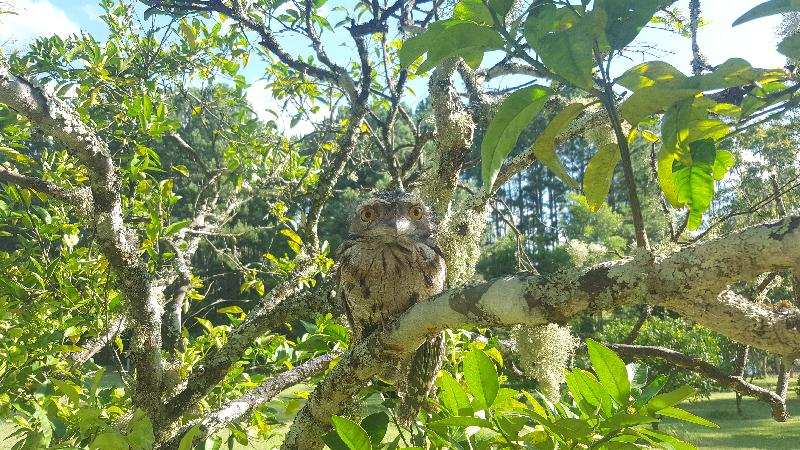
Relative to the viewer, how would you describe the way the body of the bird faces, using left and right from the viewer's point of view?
facing the viewer
